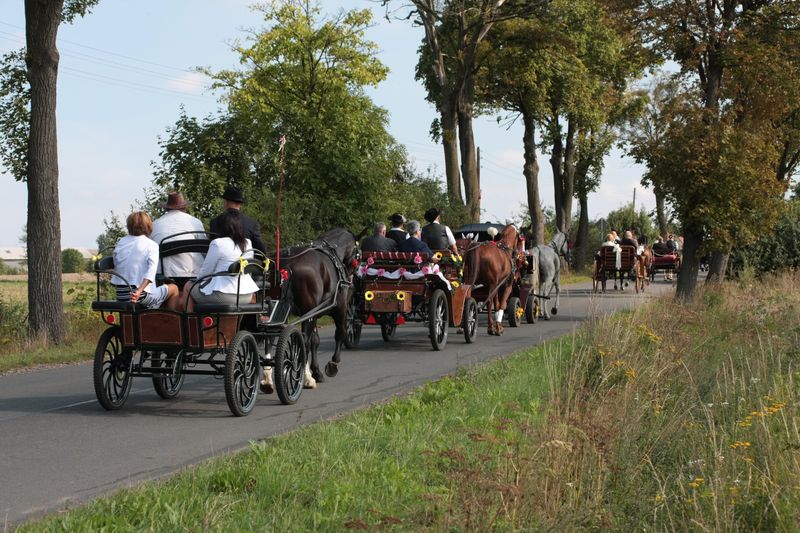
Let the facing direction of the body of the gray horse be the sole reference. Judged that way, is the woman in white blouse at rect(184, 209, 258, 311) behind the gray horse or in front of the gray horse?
behind

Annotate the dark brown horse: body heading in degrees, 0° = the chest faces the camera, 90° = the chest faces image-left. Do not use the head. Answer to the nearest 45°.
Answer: approximately 225°

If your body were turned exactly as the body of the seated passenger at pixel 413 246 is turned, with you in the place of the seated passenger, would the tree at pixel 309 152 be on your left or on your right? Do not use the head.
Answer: on your left

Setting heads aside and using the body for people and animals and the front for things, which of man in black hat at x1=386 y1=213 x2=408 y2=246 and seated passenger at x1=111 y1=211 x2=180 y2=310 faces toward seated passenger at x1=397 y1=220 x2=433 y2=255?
seated passenger at x1=111 y1=211 x2=180 y2=310

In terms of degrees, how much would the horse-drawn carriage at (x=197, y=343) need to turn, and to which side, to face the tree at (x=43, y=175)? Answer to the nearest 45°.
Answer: approximately 45° to its left

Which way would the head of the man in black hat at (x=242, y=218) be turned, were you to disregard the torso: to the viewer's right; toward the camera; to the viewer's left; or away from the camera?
away from the camera

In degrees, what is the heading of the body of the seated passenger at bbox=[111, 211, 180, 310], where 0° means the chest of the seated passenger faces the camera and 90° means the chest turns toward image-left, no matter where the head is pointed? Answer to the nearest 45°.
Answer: approximately 225°

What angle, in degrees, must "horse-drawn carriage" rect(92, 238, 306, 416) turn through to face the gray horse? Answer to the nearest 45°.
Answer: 0° — it already faces it

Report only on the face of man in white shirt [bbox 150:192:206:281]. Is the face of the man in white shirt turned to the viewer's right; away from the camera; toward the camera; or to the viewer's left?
away from the camera

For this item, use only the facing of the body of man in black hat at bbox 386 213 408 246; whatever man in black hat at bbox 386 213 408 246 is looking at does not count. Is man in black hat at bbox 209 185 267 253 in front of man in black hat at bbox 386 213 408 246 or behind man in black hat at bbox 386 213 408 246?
behind
